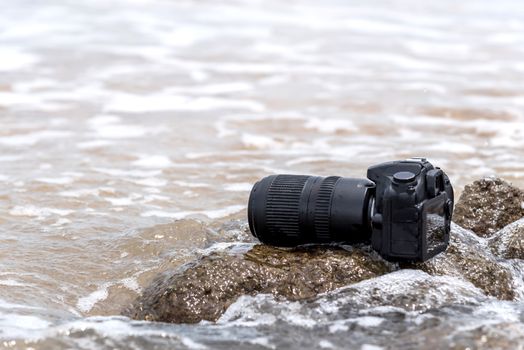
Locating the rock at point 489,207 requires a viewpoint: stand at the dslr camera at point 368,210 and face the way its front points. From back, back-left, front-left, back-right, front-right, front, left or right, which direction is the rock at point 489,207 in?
back-right

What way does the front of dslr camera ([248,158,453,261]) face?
to the viewer's left

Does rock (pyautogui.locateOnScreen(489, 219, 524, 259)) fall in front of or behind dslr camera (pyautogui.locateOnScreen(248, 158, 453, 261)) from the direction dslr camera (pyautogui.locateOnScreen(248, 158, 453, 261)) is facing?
behind

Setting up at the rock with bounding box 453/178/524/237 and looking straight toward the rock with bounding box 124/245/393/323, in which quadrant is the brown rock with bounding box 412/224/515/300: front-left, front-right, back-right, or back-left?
front-left
